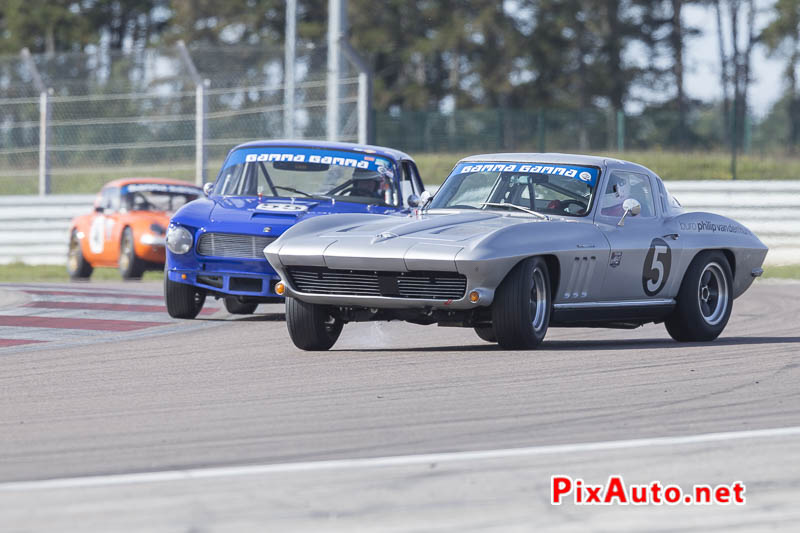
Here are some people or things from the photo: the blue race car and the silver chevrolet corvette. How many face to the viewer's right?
0

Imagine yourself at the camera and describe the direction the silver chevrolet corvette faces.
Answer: facing the viewer and to the left of the viewer

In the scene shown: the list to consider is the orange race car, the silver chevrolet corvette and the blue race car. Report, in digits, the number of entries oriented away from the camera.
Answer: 0

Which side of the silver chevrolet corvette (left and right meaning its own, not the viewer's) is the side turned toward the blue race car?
right

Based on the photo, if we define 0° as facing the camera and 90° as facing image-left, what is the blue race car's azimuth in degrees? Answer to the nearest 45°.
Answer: approximately 45°

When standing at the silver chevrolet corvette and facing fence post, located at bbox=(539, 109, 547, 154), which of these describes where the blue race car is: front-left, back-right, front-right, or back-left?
front-left

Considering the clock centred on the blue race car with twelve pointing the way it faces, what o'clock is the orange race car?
The orange race car is roughly at 4 o'clock from the blue race car.

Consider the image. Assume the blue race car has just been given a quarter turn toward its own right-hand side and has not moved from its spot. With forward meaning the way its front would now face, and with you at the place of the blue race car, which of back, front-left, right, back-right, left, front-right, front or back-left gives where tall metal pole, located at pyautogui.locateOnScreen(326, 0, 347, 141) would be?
front-right

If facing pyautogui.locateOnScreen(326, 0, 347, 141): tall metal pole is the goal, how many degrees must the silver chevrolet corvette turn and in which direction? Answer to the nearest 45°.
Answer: approximately 135° to its right

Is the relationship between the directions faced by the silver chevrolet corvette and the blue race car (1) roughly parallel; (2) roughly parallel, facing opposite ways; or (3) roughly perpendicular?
roughly parallel

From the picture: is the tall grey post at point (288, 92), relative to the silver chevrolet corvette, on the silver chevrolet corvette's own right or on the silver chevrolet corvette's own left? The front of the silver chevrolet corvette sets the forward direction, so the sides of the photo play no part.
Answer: on the silver chevrolet corvette's own right

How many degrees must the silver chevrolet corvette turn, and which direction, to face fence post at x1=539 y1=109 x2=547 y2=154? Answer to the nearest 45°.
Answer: approximately 135° to its right

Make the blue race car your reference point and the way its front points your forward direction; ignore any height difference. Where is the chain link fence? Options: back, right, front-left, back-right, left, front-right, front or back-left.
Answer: back-right
